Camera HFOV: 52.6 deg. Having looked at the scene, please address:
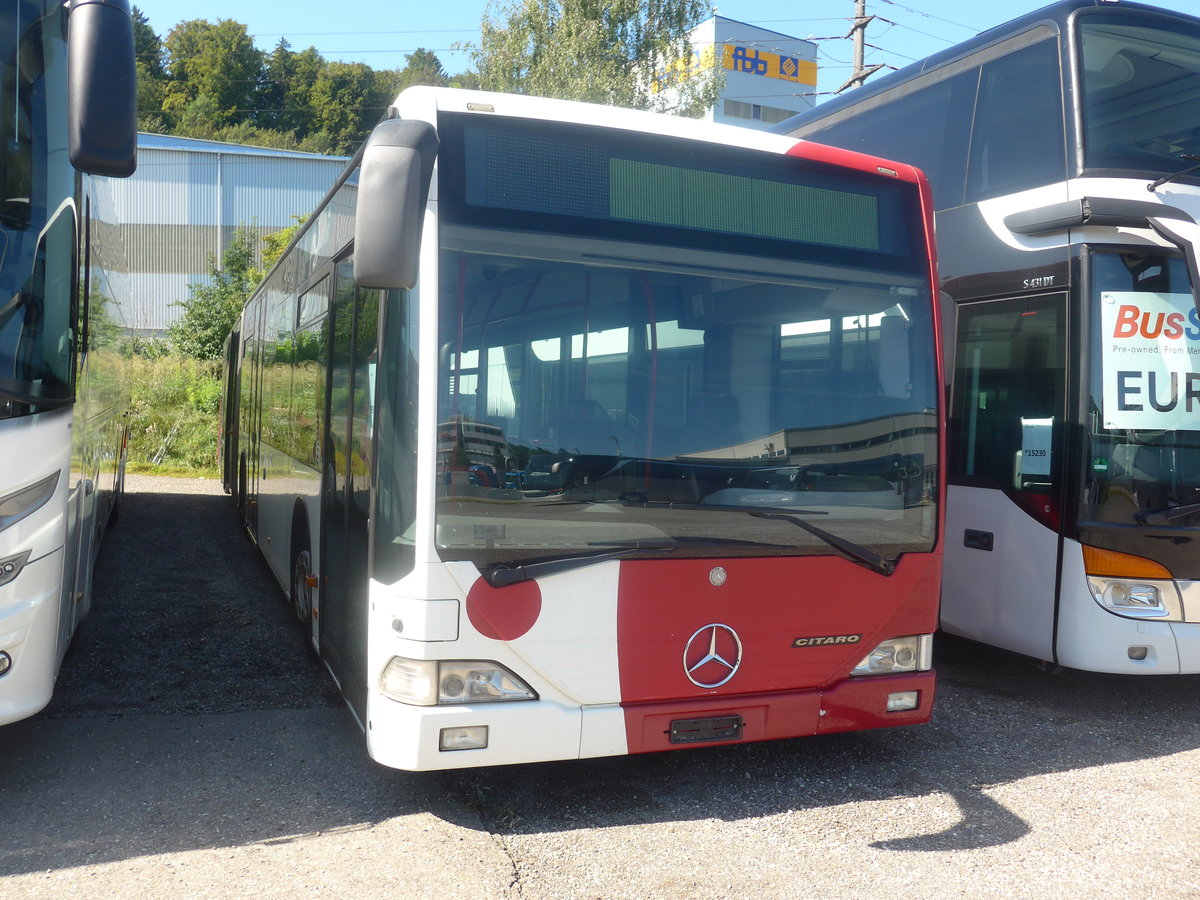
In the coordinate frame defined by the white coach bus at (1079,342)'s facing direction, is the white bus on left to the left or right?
on its right

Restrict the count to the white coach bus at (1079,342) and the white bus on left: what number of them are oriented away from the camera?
0

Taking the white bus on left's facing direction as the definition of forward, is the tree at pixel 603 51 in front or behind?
behind

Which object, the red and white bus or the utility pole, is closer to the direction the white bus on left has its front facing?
the red and white bus

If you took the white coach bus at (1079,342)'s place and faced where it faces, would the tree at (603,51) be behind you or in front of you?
behind

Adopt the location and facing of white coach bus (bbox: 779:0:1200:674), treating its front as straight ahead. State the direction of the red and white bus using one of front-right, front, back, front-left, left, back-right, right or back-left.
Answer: right

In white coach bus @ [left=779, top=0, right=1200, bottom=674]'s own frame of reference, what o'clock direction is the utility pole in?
The utility pole is roughly at 7 o'clock from the white coach bus.

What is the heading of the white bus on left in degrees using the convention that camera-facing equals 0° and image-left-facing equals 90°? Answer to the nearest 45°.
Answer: approximately 0°

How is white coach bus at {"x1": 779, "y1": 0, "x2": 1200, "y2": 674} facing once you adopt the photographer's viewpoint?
facing the viewer and to the right of the viewer
